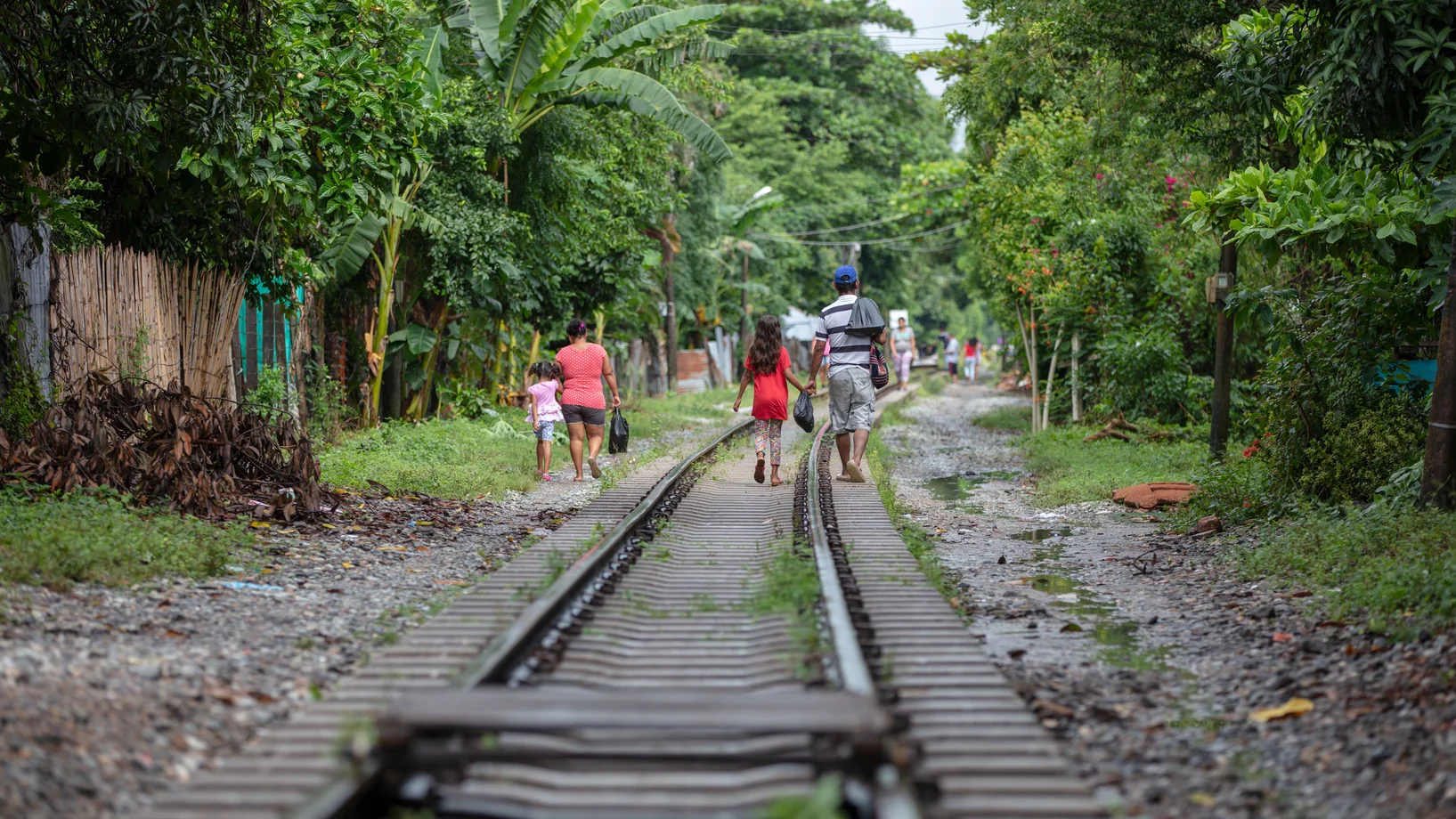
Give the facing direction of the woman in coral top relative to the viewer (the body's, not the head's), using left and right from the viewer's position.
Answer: facing away from the viewer

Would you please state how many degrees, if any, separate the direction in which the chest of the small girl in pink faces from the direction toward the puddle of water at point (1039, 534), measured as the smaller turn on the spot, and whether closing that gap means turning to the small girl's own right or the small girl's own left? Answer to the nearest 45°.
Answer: approximately 135° to the small girl's own right

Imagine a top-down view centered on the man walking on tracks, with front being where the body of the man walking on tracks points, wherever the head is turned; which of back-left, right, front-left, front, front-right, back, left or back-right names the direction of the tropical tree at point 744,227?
front

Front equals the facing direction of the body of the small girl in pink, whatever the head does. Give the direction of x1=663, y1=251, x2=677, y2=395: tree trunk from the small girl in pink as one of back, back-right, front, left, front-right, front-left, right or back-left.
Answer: front

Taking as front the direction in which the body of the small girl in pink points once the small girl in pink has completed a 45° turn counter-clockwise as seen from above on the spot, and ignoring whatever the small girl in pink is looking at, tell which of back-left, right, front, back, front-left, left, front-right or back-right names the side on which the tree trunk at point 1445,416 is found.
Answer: back

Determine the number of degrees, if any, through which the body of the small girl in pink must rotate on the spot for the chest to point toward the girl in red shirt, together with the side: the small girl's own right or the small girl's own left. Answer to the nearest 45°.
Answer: approximately 135° to the small girl's own right

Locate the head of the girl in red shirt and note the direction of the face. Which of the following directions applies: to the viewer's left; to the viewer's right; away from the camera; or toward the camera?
away from the camera

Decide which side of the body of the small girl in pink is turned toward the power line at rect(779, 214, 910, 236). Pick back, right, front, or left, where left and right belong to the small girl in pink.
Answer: front

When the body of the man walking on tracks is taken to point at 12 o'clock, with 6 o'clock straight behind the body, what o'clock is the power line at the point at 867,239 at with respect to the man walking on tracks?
The power line is roughly at 12 o'clock from the man walking on tracks.

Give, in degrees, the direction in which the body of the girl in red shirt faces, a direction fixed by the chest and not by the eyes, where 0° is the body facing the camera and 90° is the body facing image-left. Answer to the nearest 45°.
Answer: approximately 180°

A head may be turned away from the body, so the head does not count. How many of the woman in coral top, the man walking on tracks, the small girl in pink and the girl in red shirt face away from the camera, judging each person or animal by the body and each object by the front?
4

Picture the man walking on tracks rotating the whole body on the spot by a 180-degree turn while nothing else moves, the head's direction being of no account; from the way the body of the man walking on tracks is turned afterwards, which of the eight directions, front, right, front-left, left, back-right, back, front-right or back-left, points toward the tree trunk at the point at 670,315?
back

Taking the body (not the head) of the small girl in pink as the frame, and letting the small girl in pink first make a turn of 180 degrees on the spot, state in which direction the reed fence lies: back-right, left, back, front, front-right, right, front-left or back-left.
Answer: front-right

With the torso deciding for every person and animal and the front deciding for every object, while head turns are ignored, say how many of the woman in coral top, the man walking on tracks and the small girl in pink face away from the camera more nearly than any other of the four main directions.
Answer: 3

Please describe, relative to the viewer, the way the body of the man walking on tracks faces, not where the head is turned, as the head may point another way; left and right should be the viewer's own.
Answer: facing away from the viewer

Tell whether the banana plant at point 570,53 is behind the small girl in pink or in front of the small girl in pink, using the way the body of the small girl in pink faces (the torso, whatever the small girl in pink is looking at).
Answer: in front

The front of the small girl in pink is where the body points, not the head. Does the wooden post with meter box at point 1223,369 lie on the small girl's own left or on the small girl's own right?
on the small girl's own right

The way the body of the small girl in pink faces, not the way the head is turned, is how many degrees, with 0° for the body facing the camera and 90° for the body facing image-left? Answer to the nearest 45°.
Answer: approximately 180°
